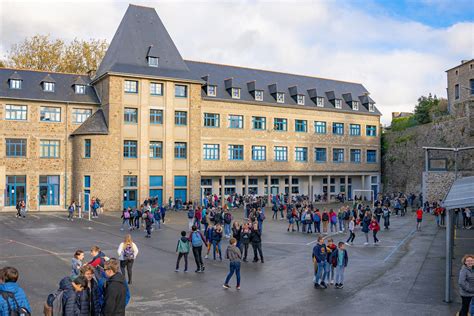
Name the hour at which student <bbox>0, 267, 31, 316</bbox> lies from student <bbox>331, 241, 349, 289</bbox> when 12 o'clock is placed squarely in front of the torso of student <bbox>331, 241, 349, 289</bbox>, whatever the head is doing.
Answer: student <bbox>0, 267, 31, 316</bbox> is roughly at 1 o'clock from student <bbox>331, 241, 349, 289</bbox>.

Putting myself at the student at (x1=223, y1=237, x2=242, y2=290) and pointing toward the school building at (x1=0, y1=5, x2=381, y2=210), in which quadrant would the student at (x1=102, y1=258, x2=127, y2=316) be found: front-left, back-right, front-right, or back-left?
back-left

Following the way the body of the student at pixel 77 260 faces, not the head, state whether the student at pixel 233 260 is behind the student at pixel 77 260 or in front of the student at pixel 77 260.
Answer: in front

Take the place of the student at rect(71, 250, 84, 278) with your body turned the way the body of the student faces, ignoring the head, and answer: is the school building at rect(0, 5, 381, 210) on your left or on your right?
on your left

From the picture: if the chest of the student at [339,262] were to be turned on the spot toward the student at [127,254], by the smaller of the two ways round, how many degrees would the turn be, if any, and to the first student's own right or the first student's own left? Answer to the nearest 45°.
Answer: approximately 90° to the first student's own right

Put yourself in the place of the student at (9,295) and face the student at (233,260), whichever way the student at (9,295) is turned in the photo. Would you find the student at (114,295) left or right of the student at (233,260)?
right
